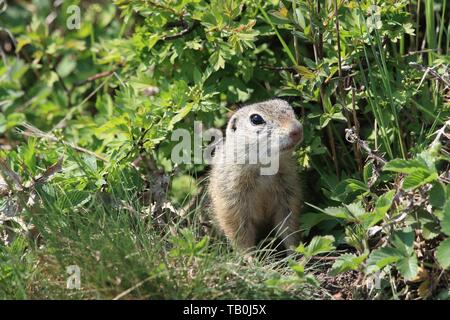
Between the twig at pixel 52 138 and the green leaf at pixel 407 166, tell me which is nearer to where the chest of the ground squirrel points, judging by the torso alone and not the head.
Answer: the green leaf

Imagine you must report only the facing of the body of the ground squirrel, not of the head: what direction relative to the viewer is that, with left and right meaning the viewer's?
facing the viewer and to the right of the viewer

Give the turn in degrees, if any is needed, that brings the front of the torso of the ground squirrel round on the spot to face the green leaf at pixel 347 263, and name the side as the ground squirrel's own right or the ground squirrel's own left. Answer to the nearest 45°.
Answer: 0° — it already faces it
